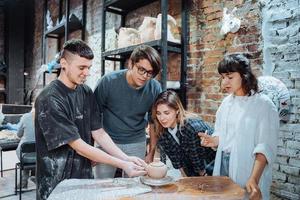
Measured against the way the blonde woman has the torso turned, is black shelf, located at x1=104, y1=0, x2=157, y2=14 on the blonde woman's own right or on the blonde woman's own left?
on the blonde woman's own right

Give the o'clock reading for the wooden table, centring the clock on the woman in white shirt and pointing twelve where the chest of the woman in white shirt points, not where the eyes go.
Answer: The wooden table is roughly at 12 o'clock from the woman in white shirt.

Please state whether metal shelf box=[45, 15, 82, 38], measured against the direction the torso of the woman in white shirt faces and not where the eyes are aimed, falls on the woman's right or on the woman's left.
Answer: on the woman's right

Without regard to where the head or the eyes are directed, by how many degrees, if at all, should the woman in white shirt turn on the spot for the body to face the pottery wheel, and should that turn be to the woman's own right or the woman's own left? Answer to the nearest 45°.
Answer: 0° — they already face it

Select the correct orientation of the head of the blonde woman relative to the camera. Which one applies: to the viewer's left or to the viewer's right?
to the viewer's left

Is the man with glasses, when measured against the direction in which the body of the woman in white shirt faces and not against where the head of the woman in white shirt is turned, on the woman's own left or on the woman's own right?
on the woman's own right
